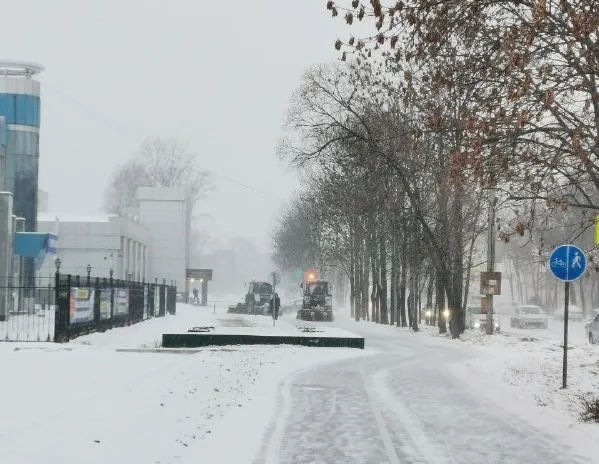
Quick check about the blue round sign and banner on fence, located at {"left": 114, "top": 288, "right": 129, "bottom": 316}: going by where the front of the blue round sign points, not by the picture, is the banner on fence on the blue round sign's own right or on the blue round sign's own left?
on the blue round sign's own right

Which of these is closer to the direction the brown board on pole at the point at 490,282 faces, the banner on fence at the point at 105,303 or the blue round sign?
the blue round sign

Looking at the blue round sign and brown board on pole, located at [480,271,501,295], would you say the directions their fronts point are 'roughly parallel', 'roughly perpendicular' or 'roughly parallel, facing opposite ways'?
roughly parallel

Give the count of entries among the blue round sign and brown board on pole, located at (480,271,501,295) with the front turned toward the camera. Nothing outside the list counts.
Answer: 2

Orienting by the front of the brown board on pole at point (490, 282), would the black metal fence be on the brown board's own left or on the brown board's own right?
on the brown board's own right

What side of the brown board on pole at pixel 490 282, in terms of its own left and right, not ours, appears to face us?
front

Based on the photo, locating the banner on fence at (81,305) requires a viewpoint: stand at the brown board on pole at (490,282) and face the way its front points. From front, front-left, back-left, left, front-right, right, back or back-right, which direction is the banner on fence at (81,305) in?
front-right

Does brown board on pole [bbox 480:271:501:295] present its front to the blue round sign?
yes

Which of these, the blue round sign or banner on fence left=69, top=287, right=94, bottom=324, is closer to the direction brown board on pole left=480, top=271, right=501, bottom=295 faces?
the blue round sign

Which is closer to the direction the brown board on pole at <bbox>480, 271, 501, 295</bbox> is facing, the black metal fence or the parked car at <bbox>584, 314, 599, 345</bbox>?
the black metal fence

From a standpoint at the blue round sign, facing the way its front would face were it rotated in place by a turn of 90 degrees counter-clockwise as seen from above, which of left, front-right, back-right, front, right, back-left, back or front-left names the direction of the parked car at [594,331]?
left

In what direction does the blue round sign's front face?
toward the camera

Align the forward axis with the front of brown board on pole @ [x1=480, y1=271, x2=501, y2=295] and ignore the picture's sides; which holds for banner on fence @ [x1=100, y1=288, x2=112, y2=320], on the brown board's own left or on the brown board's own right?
on the brown board's own right

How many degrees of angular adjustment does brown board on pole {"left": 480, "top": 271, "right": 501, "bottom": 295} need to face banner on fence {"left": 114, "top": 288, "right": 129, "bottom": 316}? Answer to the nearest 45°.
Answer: approximately 90° to its right

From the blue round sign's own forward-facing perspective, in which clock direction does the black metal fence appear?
The black metal fence is roughly at 4 o'clock from the blue round sign.

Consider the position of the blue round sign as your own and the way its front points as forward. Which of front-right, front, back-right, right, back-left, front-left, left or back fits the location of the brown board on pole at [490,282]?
back
